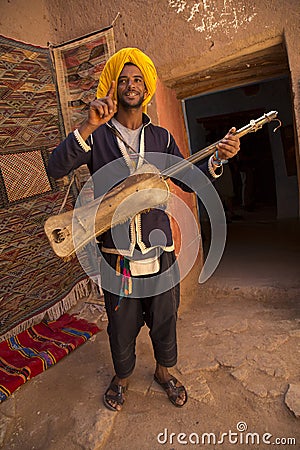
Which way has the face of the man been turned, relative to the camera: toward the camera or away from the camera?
toward the camera

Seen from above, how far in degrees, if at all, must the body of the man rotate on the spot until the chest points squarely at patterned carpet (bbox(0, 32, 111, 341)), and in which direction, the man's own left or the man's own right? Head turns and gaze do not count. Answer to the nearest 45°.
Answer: approximately 135° to the man's own right

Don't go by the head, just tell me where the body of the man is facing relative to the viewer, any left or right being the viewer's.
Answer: facing the viewer

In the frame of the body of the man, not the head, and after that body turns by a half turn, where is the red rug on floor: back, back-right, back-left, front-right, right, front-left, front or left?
front-left
